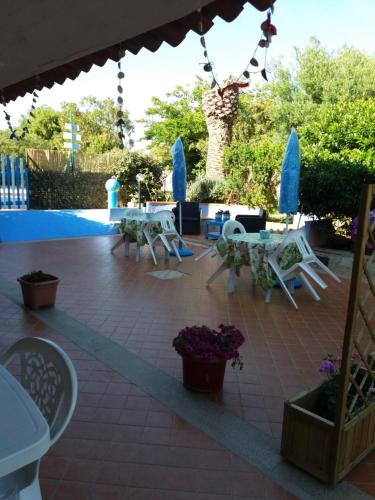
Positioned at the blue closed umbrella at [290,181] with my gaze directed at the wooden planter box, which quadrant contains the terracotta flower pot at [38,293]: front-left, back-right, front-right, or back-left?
front-right

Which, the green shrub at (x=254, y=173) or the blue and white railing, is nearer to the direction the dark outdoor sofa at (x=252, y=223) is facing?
the blue and white railing

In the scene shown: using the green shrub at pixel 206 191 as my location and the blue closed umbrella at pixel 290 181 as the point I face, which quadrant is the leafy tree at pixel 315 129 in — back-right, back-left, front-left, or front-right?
front-left

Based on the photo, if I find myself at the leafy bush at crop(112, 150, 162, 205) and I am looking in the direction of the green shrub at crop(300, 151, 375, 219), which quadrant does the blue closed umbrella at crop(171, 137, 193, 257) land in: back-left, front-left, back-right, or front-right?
front-right

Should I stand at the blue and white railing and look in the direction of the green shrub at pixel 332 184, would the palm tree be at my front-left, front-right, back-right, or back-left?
front-left

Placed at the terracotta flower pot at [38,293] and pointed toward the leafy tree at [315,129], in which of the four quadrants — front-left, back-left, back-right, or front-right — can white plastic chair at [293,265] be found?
front-right
